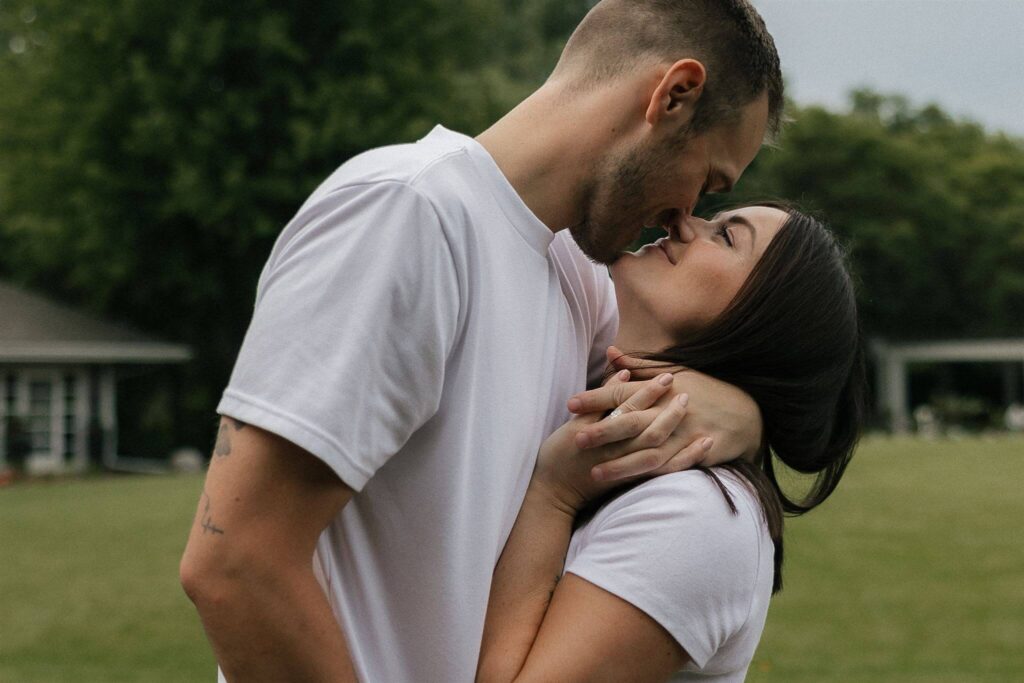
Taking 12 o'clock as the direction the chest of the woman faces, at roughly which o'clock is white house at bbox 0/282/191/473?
The white house is roughly at 2 o'clock from the woman.

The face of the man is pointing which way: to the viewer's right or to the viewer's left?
to the viewer's right

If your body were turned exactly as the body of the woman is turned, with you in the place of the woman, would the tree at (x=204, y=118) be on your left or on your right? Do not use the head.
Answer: on your right

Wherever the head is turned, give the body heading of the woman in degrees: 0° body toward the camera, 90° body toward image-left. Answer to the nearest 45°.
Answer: approximately 90°

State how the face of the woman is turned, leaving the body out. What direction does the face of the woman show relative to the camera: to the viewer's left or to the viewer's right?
to the viewer's left
